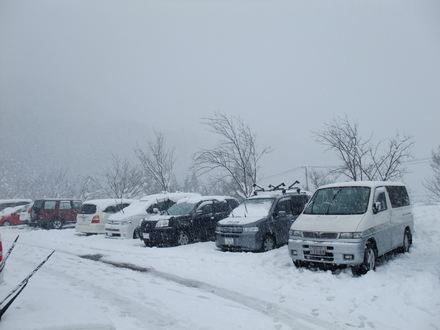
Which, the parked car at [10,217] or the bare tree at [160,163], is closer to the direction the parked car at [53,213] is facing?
the bare tree

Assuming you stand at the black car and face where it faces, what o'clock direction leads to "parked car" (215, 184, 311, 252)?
The parked car is roughly at 9 o'clock from the black car.

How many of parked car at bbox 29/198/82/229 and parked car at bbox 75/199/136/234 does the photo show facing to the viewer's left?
0

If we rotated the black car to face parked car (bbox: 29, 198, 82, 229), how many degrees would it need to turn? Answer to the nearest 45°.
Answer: approximately 90° to its right

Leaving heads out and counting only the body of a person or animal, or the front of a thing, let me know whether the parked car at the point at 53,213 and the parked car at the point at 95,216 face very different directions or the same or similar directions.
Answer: same or similar directions

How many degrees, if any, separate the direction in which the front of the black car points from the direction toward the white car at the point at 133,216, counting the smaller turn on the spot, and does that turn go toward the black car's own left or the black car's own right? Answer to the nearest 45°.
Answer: approximately 90° to the black car's own right

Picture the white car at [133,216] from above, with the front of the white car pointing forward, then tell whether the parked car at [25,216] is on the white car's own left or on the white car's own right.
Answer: on the white car's own right

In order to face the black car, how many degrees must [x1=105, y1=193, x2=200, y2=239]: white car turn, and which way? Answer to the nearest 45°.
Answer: approximately 90° to its left

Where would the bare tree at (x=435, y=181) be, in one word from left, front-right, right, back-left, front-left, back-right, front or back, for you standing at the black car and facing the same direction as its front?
back

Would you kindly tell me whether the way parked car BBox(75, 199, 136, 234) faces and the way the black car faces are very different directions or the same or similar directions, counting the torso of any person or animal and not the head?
very different directions

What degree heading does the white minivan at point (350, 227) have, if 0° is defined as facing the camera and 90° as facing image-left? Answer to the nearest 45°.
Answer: approximately 45°

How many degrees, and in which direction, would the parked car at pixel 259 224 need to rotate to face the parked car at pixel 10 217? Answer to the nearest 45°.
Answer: approximately 90° to its right

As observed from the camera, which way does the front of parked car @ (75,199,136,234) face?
facing away from the viewer and to the right of the viewer

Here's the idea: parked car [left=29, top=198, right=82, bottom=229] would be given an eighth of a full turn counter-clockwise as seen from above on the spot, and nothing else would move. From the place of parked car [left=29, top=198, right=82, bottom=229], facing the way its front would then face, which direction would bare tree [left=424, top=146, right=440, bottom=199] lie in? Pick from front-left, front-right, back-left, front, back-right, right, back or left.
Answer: right
